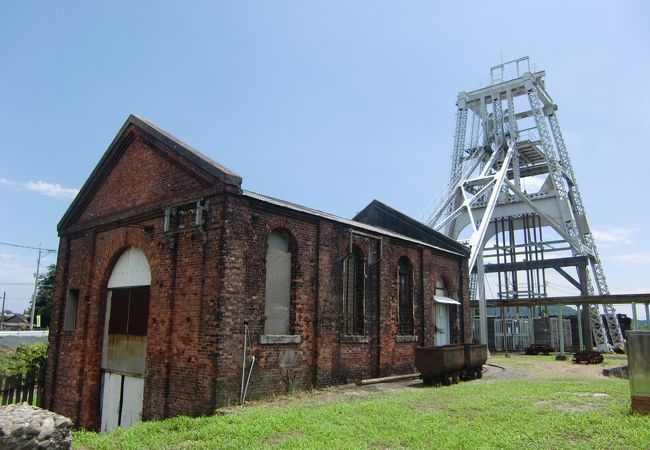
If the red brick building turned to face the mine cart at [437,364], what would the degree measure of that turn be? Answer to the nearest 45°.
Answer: approximately 135° to its left

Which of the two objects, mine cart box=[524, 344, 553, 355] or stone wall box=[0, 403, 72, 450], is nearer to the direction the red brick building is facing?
the stone wall

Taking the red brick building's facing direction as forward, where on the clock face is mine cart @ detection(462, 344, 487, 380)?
The mine cart is roughly at 7 o'clock from the red brick building.

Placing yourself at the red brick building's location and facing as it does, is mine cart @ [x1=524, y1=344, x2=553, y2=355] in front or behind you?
behind

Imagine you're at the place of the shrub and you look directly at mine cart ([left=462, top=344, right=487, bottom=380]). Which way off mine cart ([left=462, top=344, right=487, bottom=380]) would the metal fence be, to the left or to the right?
left

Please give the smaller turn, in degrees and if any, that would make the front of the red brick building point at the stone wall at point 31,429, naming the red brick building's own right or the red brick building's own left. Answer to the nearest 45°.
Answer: approximately 45° to the red brick building's own left

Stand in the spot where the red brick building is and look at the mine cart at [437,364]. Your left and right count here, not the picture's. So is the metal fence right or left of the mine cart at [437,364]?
left

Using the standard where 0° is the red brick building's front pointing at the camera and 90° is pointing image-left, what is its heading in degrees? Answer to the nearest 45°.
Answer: approximately 45°

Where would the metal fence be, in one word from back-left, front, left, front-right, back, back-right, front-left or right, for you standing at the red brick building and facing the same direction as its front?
back

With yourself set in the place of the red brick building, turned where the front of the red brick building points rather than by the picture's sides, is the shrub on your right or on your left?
on your right
